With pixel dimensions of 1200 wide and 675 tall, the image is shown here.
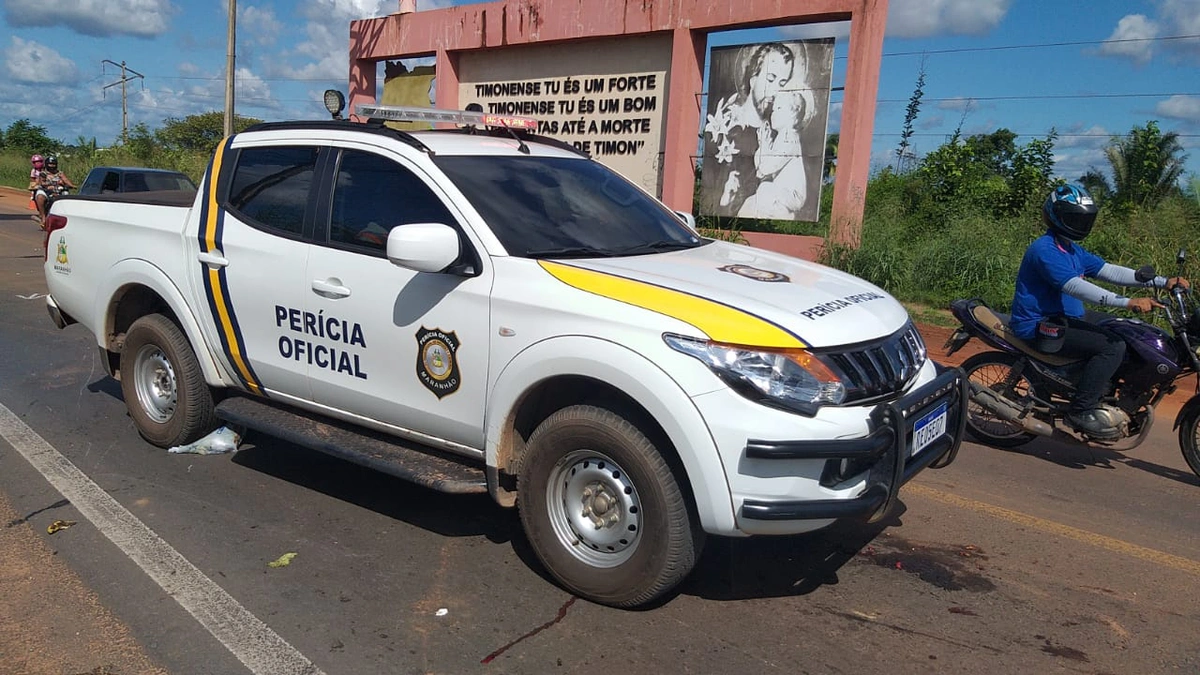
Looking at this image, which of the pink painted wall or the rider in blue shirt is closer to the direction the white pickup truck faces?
the rider in blue shirt

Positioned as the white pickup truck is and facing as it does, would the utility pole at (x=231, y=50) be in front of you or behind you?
behind

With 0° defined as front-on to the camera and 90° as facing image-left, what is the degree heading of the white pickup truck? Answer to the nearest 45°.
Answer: approximately 315°

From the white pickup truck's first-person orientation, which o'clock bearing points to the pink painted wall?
The pink painted wall is roughly at 8 o'clock from the white pickup truck.

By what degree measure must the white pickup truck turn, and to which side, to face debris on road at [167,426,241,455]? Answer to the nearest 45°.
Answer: approximately 180°

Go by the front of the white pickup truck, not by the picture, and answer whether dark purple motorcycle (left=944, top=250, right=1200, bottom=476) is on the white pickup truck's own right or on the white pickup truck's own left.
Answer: on the white pickup truck's own left

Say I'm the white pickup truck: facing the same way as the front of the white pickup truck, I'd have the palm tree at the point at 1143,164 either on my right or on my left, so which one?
on my left

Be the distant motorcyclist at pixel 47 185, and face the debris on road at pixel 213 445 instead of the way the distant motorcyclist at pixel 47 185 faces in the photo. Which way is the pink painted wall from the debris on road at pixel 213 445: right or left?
left

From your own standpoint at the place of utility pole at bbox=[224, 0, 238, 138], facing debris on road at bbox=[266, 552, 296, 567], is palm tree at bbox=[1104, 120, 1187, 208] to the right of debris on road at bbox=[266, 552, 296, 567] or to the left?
left

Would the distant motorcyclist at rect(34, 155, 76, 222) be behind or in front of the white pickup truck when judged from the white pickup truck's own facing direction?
behind
